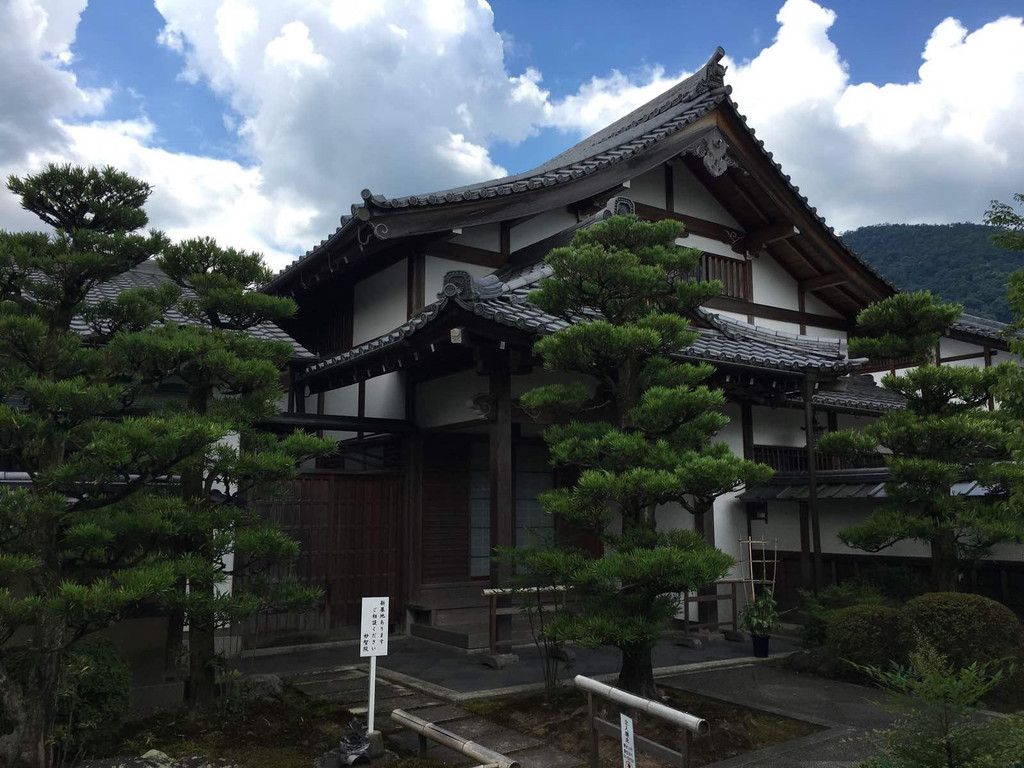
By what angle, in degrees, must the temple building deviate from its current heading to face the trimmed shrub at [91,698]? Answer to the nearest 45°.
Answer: approximately 45° to its right

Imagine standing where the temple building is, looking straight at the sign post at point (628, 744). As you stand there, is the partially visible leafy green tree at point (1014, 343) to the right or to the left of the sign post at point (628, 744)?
left

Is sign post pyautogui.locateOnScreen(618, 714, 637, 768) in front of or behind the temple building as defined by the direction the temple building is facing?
in front

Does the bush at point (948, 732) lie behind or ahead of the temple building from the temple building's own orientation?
ahead

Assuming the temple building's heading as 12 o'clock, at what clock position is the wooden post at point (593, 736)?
The wooden post is roughly at 1 o'clock from the temple building.

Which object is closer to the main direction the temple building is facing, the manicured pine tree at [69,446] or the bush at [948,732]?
the bush

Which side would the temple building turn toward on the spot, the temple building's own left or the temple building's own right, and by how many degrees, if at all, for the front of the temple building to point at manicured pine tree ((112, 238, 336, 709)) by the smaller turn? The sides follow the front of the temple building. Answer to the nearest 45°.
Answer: approximately 45° to the temple building's own right
